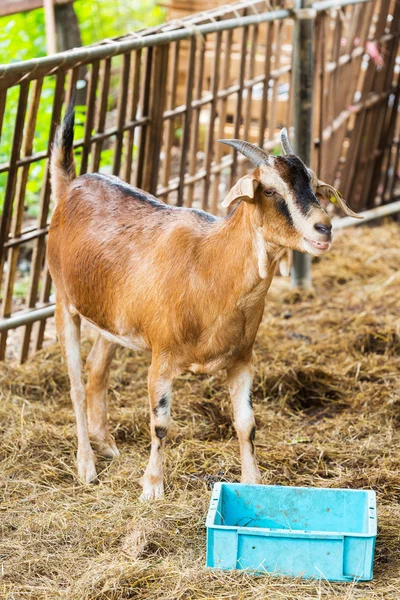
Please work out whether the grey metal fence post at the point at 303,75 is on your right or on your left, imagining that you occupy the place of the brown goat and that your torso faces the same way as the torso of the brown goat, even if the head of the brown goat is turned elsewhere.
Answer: on your left

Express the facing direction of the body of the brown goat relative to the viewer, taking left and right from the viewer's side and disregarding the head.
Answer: facing the viewer and to the right of the viewer

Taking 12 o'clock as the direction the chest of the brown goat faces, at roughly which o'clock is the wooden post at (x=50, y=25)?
The wooden post is roughly at 7 o'clock from the brown goat.

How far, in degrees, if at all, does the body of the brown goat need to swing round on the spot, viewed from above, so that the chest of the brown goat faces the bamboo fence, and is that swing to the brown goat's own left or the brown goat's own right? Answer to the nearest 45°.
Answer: approximately 135° to the brown goat's own left

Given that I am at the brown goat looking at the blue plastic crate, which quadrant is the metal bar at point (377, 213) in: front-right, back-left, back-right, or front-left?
back-left

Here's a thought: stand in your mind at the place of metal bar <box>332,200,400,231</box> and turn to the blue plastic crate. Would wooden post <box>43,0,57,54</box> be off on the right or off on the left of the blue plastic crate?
right
